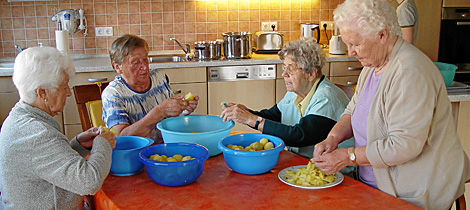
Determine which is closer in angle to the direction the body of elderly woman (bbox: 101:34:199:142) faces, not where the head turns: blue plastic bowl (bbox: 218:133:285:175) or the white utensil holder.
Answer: the blue plastic bowl

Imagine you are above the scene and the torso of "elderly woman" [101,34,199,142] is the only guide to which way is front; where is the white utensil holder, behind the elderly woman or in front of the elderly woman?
behind

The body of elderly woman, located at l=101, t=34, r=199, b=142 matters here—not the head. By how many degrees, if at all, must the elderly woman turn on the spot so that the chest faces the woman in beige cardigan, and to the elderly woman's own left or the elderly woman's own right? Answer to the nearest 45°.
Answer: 0° — they already face them

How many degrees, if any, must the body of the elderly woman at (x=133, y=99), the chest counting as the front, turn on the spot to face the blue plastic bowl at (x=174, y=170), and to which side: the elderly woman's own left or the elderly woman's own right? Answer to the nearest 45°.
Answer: approximately 45° to the elderly woman's own right

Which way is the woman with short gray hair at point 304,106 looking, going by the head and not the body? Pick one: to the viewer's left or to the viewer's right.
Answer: to the viewer's left

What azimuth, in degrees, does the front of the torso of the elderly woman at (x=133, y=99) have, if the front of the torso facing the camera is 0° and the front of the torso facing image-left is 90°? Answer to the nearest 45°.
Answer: approximately 315°

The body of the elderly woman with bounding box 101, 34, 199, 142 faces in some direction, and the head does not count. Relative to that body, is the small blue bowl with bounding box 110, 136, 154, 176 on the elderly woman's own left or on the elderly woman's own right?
on the elderly woman's own right

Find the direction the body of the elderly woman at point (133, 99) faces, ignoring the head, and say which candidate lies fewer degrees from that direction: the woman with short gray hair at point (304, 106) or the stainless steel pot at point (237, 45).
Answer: the woman with short gray hair
